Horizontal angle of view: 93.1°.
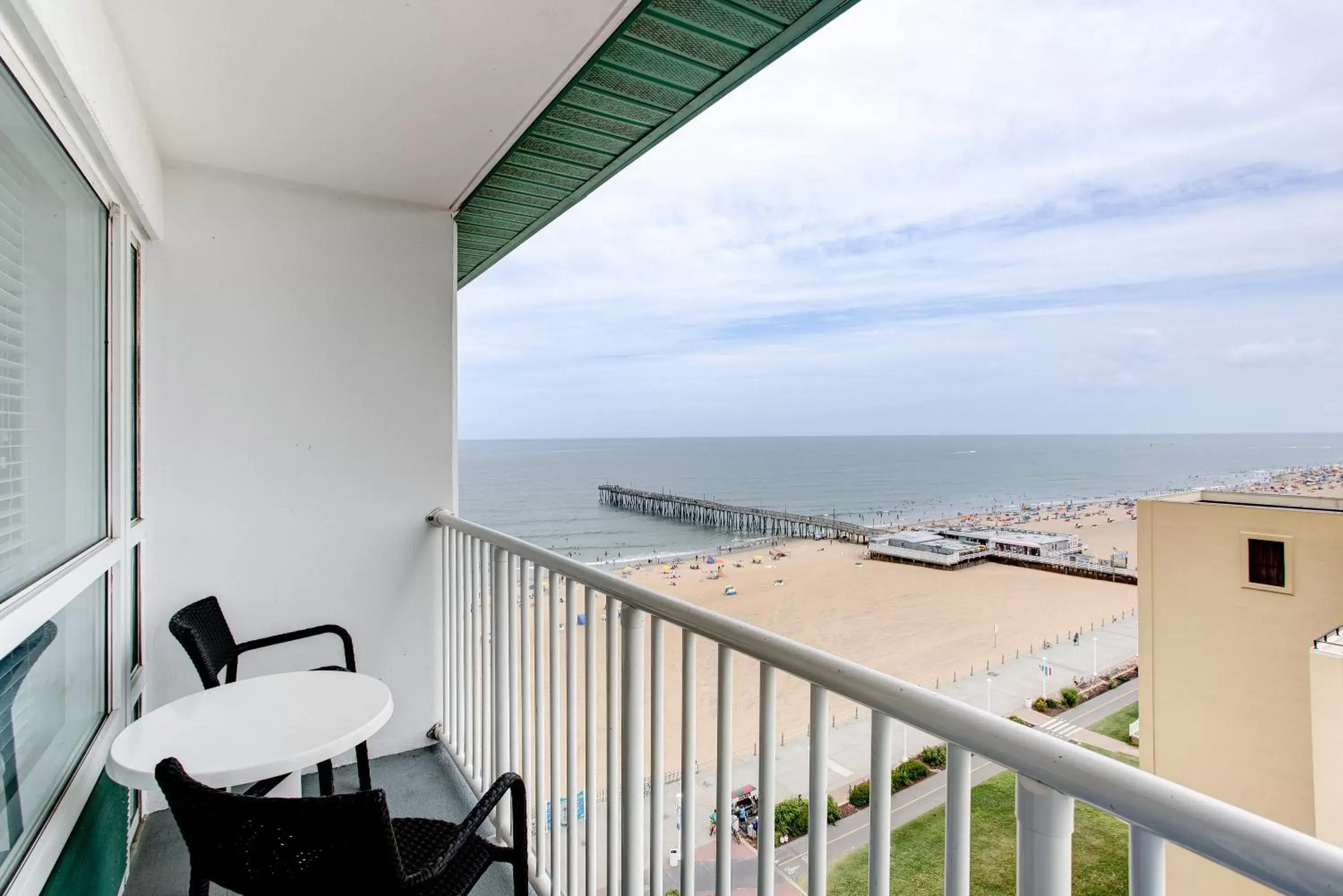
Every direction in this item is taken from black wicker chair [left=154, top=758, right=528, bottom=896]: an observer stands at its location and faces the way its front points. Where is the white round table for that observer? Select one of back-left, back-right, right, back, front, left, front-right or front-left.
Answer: front-left

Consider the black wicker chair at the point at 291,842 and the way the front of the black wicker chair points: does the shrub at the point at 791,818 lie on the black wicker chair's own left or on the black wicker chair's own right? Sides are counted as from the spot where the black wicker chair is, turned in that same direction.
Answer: on the black wicker chair's own right

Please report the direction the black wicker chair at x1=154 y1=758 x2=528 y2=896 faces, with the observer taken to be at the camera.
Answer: facing away from the viewer and to the right of the viewer
